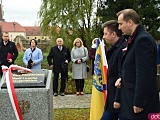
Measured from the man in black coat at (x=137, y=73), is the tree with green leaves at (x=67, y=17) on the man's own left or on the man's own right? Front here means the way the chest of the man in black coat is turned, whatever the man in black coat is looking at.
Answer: on the man's own right

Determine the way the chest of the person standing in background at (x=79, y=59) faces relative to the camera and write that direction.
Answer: toward the camera

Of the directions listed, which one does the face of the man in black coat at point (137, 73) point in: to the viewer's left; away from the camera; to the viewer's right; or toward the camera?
to the viewer's left

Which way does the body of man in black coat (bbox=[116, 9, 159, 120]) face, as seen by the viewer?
to the viewer's left

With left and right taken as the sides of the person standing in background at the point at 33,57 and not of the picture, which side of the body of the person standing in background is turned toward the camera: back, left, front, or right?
front

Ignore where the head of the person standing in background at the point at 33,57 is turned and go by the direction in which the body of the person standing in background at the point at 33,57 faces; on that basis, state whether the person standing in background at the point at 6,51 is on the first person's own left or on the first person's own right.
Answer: on the first person's own right

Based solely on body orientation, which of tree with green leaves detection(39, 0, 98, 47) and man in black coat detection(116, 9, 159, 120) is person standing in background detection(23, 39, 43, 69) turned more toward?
the man in black coat

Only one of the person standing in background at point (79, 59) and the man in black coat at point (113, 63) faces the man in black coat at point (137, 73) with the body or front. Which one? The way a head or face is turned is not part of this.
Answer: the person standing in background

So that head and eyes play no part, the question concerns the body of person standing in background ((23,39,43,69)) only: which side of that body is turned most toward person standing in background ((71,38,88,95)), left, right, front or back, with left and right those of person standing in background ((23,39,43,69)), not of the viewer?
left

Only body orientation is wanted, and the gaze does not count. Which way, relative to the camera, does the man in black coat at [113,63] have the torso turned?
to the viewer's left

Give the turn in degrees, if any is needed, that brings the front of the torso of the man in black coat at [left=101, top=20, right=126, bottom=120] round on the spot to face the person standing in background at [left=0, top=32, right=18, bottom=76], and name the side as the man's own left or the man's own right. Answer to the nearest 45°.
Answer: approximately 45° to the man's own right

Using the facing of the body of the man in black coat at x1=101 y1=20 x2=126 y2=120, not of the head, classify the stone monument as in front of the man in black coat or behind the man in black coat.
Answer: in front

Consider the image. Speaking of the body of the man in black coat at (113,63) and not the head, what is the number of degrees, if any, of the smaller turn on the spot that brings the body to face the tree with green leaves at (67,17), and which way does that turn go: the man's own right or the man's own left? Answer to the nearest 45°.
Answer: approximately 90° to the man's own right

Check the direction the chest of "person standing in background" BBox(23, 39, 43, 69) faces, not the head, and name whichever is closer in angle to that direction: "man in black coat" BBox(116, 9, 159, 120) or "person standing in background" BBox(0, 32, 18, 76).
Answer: the man in black coat
